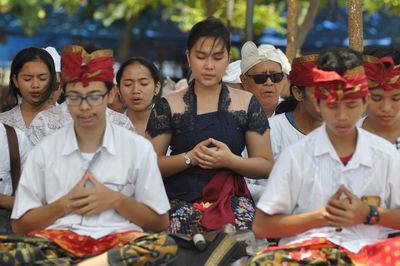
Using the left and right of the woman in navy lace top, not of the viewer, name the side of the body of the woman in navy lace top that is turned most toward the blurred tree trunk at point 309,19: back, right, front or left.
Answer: back

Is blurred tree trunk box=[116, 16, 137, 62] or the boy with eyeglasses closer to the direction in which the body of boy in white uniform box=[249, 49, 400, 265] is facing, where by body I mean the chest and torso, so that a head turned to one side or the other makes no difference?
the boy with eyeglasses

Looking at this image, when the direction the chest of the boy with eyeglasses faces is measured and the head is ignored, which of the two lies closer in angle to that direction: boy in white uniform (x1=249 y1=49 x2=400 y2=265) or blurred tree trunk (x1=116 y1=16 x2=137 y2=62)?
the boy in white uniform

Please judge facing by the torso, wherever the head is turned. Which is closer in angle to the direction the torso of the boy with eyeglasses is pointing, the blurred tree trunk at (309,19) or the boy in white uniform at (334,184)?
the boy in white uniform

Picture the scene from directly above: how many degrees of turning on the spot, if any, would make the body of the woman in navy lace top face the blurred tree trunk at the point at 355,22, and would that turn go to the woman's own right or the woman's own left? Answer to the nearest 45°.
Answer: approximately 135° to the woman's own left

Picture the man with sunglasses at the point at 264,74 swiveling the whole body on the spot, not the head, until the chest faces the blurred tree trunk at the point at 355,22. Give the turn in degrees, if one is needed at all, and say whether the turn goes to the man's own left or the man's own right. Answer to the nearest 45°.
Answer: approximately 135° to the man's own left

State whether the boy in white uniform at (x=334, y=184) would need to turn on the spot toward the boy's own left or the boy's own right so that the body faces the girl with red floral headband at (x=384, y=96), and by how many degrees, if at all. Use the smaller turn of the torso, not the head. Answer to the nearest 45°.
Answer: approximately 135° to the boy's own left

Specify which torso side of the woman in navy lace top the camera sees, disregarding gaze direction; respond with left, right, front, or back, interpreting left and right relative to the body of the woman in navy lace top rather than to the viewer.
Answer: front

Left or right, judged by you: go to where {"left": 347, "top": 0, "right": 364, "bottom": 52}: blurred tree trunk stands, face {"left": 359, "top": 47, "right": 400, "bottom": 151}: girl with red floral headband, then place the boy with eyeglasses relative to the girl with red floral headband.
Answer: right

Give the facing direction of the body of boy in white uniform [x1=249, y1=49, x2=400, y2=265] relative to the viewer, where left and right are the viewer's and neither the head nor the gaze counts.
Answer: facing the viewer

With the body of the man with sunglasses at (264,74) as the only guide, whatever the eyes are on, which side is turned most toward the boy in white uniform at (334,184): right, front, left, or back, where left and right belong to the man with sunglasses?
front

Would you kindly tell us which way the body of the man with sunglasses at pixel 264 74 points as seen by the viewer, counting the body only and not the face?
toward the camera
